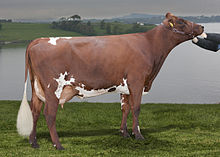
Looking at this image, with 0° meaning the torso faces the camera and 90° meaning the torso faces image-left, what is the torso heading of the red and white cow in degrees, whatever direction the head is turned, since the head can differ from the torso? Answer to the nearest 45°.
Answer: approximately 270°
